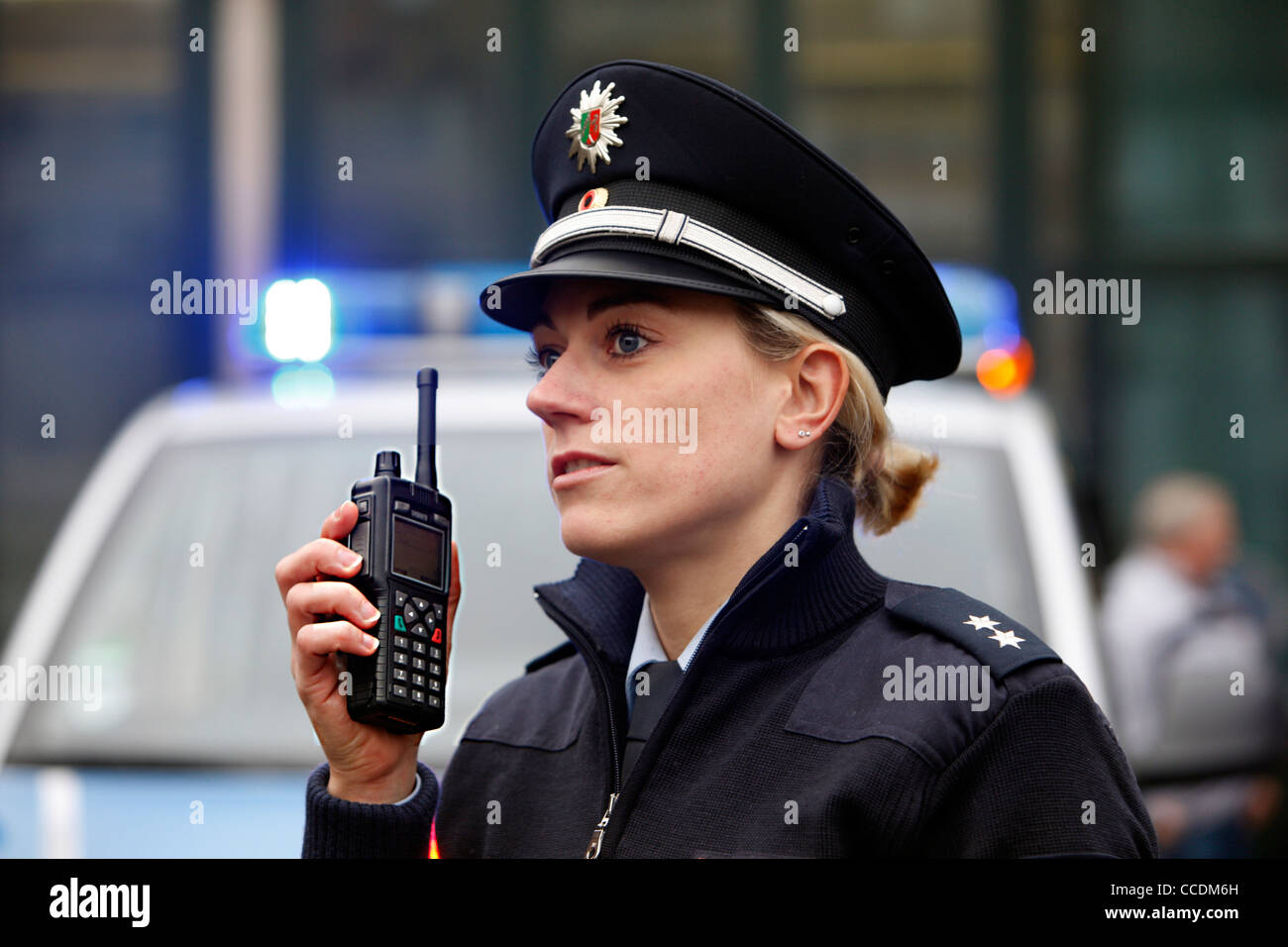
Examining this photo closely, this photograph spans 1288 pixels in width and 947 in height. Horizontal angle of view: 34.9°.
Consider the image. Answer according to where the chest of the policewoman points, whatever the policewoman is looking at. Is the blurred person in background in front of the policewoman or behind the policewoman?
behind

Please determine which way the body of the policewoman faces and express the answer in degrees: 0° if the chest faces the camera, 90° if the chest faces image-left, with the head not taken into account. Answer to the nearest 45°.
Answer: approximately 45°

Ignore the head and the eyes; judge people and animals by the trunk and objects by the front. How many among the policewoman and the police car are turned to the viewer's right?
0

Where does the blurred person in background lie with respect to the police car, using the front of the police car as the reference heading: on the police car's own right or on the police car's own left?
on the police car's own left

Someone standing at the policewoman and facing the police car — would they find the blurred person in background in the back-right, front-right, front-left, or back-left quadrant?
front-right

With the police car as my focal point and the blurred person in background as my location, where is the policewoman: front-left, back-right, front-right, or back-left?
front-left

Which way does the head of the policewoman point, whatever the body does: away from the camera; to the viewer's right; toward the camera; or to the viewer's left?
to the viewer's left

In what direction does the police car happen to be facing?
toward the camera

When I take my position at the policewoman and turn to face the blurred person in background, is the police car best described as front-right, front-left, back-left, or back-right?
front-left

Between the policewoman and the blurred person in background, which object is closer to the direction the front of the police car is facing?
the policewoman

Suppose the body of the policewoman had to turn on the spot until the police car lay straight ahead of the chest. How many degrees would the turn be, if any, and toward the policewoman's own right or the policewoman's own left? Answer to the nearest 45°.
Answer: approximately 90° to the policewoman's own right
